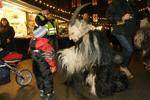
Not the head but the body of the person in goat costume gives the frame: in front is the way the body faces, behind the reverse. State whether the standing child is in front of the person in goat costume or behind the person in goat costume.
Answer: in front

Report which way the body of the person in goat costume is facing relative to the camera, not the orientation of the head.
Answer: to the viewer's left

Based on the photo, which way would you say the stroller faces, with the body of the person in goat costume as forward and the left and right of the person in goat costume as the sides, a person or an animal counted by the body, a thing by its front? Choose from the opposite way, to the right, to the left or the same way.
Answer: the opposite way

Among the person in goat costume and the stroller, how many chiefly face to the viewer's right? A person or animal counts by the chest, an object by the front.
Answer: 1

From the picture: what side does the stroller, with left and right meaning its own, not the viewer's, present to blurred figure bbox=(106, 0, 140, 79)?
front

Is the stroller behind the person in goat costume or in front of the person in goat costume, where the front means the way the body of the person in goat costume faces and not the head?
in front

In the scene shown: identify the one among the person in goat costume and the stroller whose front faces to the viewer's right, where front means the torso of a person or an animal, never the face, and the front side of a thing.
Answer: the stroller

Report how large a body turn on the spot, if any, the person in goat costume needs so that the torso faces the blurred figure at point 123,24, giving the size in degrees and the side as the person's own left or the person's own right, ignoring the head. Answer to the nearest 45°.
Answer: approximately 135° to the person's own right

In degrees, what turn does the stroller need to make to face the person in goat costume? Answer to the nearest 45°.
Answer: approximately 45° to its right

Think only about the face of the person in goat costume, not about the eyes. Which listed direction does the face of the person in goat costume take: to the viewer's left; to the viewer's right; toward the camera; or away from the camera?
to the viewer's left

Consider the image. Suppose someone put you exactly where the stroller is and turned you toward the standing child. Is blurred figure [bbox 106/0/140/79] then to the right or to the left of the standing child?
left

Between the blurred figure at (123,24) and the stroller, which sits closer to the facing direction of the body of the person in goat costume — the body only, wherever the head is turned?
the stroller

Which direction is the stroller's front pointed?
to the viewer's right
